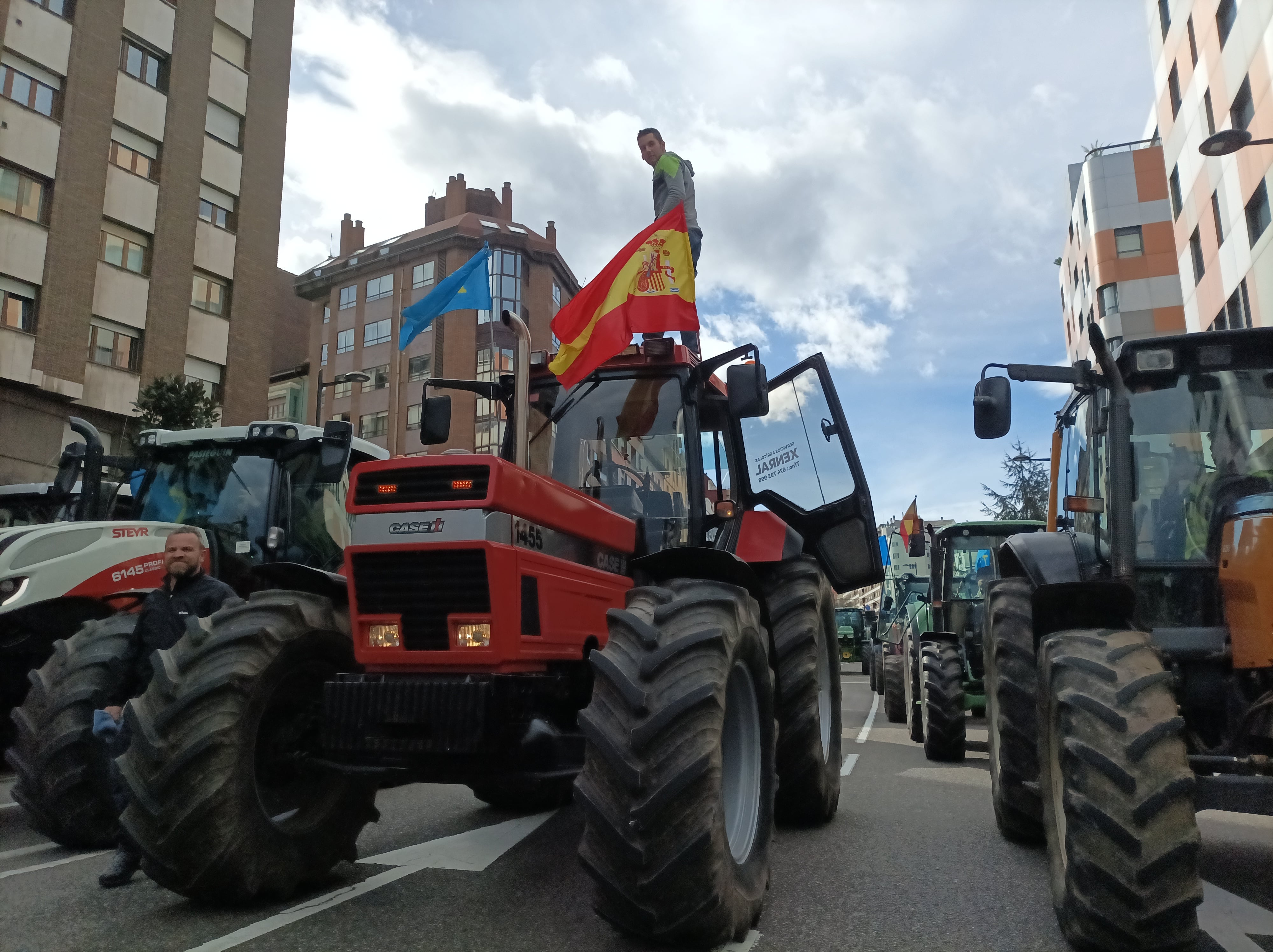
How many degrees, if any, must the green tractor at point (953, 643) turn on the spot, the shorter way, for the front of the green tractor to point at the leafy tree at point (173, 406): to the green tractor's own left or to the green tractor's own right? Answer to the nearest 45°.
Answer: approximately 90° to the green tractor's own right

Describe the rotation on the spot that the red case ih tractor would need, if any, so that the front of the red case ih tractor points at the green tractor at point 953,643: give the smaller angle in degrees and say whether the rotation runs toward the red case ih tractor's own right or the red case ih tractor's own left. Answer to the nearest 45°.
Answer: approximately 180°

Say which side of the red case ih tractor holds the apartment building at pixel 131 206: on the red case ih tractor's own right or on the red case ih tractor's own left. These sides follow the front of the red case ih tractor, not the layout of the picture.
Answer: on the red case ih tractor's own right

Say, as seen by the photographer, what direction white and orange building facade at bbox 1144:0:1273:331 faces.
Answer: facing the viewer and to the left of the viewer

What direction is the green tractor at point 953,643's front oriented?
toward the camera

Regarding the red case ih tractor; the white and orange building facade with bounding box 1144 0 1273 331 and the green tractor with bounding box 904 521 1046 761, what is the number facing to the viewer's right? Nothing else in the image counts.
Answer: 0

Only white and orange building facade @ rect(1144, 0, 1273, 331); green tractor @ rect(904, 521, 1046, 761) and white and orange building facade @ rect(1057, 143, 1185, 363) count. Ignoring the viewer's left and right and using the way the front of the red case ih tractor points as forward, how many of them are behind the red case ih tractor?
3

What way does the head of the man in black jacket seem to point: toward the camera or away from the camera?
toward the camera

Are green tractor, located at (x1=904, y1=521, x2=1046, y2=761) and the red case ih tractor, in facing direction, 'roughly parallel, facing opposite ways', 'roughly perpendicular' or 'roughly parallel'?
roughly parallel

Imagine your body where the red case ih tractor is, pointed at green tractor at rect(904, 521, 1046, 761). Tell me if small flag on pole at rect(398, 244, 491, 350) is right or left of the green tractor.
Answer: left

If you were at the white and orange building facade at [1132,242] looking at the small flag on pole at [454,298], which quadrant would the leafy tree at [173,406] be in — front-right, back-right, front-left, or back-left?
front-right

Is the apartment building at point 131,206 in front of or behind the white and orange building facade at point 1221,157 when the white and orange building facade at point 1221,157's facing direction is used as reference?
in front

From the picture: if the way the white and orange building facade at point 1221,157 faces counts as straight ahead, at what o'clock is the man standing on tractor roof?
The man standing on tractor roof is roughly at 11 o'clock from the white and orange building facade.
